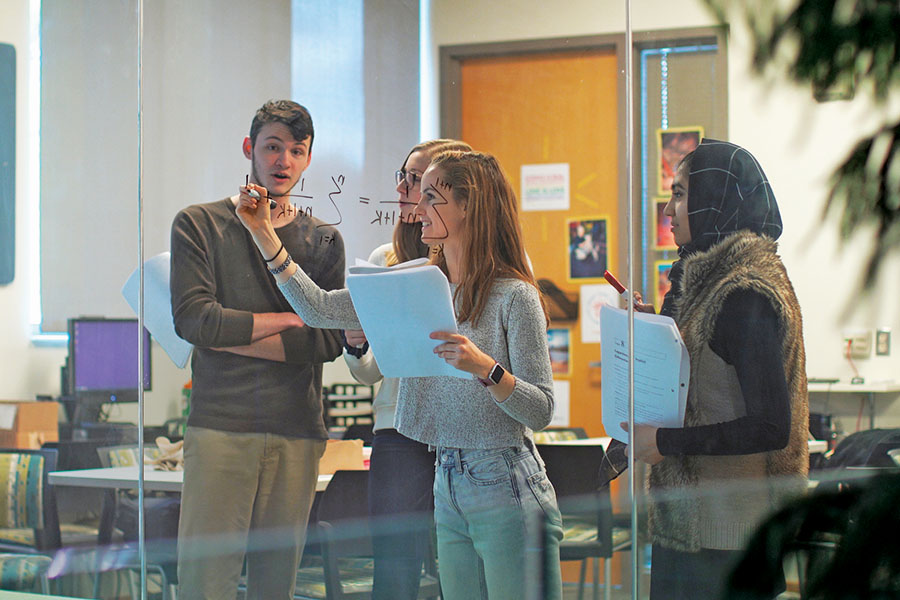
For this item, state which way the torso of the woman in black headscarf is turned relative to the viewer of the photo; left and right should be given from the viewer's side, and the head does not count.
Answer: facing to the left of the viewer

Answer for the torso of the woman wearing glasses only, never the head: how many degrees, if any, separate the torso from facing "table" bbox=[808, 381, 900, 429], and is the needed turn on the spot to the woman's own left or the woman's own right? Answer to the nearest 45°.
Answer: approximately 135° to the woman's own left

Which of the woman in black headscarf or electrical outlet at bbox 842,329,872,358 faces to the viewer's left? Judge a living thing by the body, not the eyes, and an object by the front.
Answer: the woman in black headscarf

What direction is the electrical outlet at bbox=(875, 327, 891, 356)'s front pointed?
toward the camera

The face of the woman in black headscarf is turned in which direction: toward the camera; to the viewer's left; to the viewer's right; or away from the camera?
to the viewer's left

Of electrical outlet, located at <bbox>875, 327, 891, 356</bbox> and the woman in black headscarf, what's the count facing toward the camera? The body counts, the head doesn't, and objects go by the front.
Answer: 1

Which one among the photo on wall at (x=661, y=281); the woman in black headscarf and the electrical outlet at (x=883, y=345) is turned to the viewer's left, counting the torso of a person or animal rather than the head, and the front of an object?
the woman in black headscarf

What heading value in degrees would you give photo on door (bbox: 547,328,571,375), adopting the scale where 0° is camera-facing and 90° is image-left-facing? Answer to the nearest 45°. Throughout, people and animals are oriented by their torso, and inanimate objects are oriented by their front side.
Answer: approximately 0°

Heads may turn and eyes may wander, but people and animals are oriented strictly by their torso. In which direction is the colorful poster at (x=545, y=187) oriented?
toward the camera

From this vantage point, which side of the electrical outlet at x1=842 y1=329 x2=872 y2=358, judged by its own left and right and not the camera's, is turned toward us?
front

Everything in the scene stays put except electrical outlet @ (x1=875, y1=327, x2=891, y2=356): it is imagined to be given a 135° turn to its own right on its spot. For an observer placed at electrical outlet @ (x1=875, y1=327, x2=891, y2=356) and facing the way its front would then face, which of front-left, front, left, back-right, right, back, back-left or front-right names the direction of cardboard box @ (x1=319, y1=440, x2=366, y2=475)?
front-left
